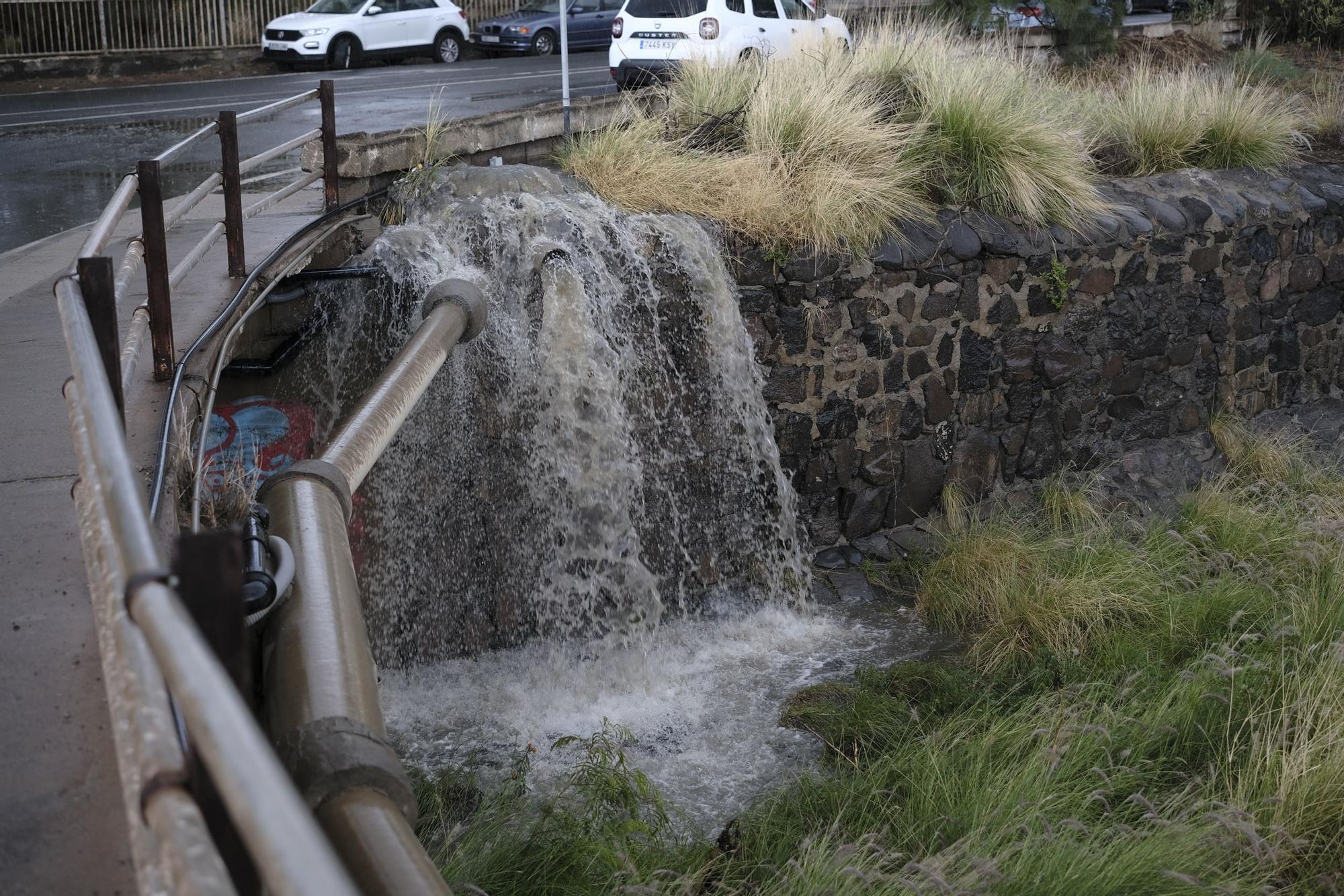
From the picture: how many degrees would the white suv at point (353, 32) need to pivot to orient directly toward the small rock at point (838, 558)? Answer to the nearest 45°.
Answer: approximately 45° to its left

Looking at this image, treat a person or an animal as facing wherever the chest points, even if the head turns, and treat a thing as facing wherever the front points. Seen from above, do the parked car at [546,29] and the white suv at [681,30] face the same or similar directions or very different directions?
very different directions

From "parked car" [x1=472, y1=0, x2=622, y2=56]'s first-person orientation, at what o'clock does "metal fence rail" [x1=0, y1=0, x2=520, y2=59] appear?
The metal fence rail is roughly at 1 o'clock from the parked car.

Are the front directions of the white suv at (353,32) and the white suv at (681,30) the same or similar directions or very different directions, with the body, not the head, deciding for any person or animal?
very different directions

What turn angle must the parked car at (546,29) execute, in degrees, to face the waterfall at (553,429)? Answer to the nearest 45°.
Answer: approximately 45° to its left

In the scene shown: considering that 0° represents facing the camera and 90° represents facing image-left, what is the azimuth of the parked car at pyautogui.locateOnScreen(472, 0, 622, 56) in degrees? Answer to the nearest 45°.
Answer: approximately 45°

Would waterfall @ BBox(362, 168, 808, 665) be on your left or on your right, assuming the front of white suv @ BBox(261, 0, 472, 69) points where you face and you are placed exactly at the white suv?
on your left

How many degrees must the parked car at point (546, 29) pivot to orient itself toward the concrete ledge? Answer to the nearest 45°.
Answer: approximately 45° to its left

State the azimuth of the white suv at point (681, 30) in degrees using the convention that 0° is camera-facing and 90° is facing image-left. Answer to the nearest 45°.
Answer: approximately 225°

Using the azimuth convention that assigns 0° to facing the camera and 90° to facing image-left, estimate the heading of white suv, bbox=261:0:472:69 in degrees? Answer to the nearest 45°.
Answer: approximately 45°
